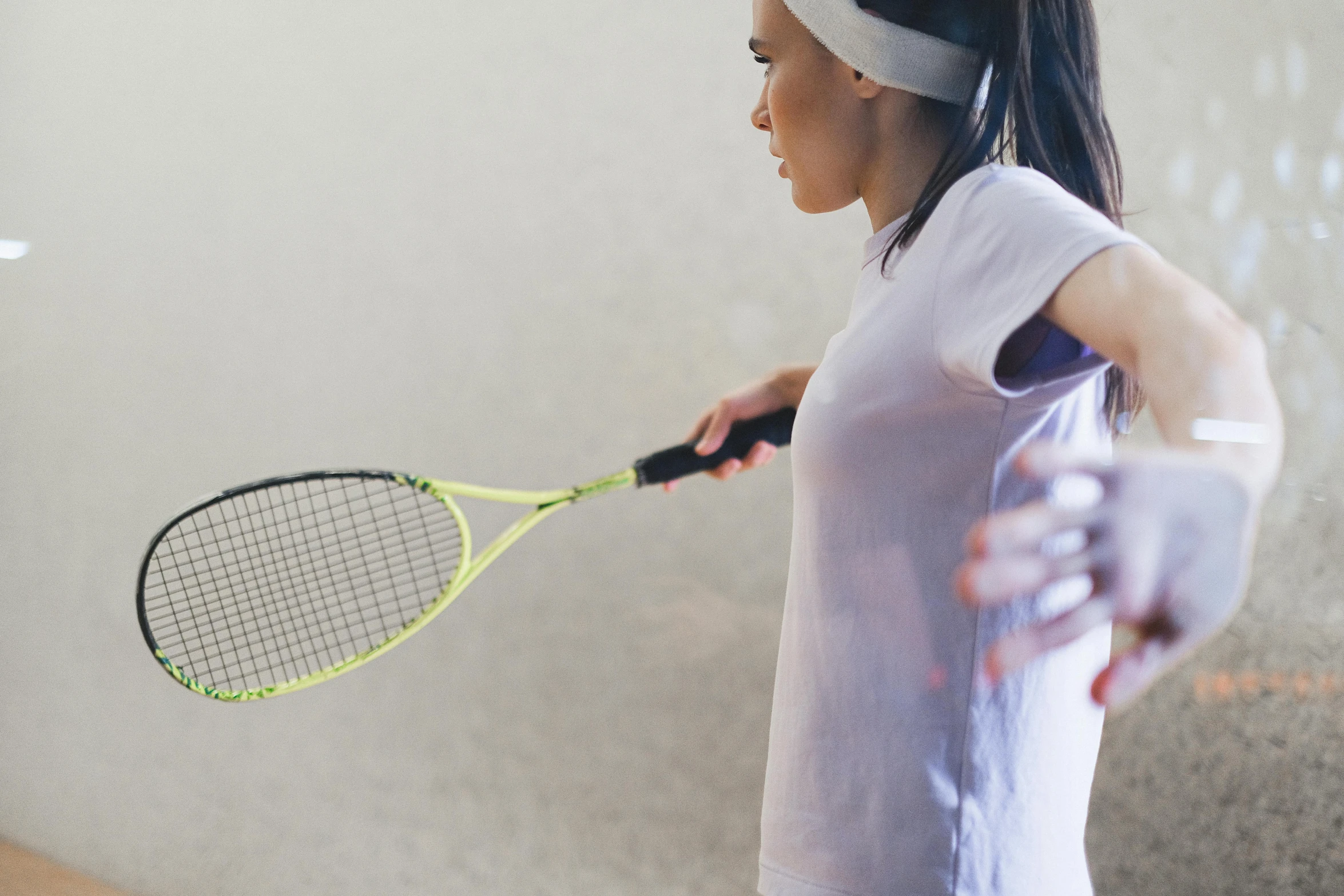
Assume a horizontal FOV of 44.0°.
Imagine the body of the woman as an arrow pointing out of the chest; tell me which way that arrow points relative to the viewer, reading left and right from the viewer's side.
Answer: facing to the left of the viewer

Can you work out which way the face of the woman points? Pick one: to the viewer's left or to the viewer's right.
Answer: to the viewer's left
